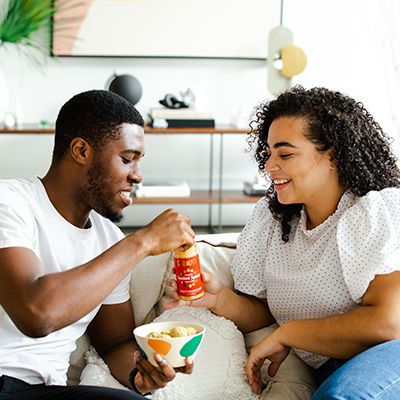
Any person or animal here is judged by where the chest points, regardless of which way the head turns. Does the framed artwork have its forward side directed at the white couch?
yes

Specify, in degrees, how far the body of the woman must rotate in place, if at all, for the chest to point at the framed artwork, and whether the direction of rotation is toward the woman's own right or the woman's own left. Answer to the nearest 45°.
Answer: approximately 135° to the woman's own right

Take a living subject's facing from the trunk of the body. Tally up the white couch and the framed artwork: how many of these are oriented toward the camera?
2

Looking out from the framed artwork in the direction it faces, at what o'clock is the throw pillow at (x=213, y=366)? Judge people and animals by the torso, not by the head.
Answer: The throw pillow is roughly at 12 o'clock from the framed artwork.

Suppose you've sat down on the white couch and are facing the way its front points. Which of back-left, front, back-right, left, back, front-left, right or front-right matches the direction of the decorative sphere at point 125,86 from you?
back

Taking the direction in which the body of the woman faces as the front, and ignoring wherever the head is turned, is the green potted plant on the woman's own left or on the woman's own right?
on the woman's own right

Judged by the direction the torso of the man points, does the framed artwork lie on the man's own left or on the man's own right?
on the man's own left

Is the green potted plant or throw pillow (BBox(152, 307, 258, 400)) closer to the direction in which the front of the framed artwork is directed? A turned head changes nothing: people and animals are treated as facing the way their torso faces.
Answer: the throw pillow

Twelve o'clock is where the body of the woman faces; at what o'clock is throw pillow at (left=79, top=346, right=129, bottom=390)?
The throw pillow is roughly at 1 o'clock from the woman.

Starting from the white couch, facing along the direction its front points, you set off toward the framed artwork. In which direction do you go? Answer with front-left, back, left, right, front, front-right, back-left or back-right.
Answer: back
